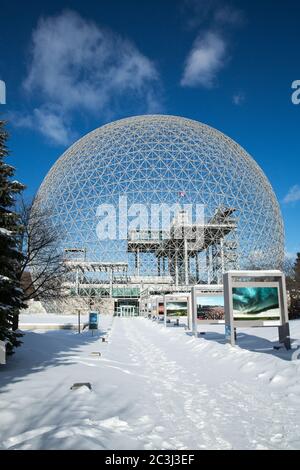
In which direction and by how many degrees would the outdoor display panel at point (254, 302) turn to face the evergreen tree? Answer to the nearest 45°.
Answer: approximately 45° to its right

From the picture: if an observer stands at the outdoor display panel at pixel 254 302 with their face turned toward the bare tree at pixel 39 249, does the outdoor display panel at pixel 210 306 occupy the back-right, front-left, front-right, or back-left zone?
front-right

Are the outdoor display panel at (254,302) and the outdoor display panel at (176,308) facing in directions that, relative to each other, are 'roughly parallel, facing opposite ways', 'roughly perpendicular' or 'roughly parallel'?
roughly parallel

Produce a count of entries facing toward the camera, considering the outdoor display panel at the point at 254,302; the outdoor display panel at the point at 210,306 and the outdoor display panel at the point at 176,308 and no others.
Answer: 3

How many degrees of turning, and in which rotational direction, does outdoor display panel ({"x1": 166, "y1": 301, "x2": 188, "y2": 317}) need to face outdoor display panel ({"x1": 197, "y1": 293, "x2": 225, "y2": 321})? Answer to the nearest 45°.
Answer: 0° — it already faces it

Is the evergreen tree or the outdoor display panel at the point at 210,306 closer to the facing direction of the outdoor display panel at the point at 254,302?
the evergreen tree

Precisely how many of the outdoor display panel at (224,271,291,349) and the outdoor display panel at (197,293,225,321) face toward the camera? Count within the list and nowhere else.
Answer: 2

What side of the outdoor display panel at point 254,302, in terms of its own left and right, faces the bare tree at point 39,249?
right

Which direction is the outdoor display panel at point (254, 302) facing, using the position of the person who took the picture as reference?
facing the viewer

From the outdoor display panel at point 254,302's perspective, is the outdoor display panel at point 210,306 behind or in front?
behind

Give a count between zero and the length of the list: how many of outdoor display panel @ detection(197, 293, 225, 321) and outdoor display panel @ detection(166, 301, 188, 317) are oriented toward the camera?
2

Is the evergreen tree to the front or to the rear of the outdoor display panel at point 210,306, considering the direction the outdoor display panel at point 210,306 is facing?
to the front

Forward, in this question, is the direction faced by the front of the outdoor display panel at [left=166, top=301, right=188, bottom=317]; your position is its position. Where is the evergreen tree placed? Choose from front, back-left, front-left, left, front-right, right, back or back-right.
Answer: front

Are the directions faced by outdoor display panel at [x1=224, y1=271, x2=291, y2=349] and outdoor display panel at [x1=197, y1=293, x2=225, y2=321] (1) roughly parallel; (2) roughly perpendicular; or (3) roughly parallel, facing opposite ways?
roughly parallel
